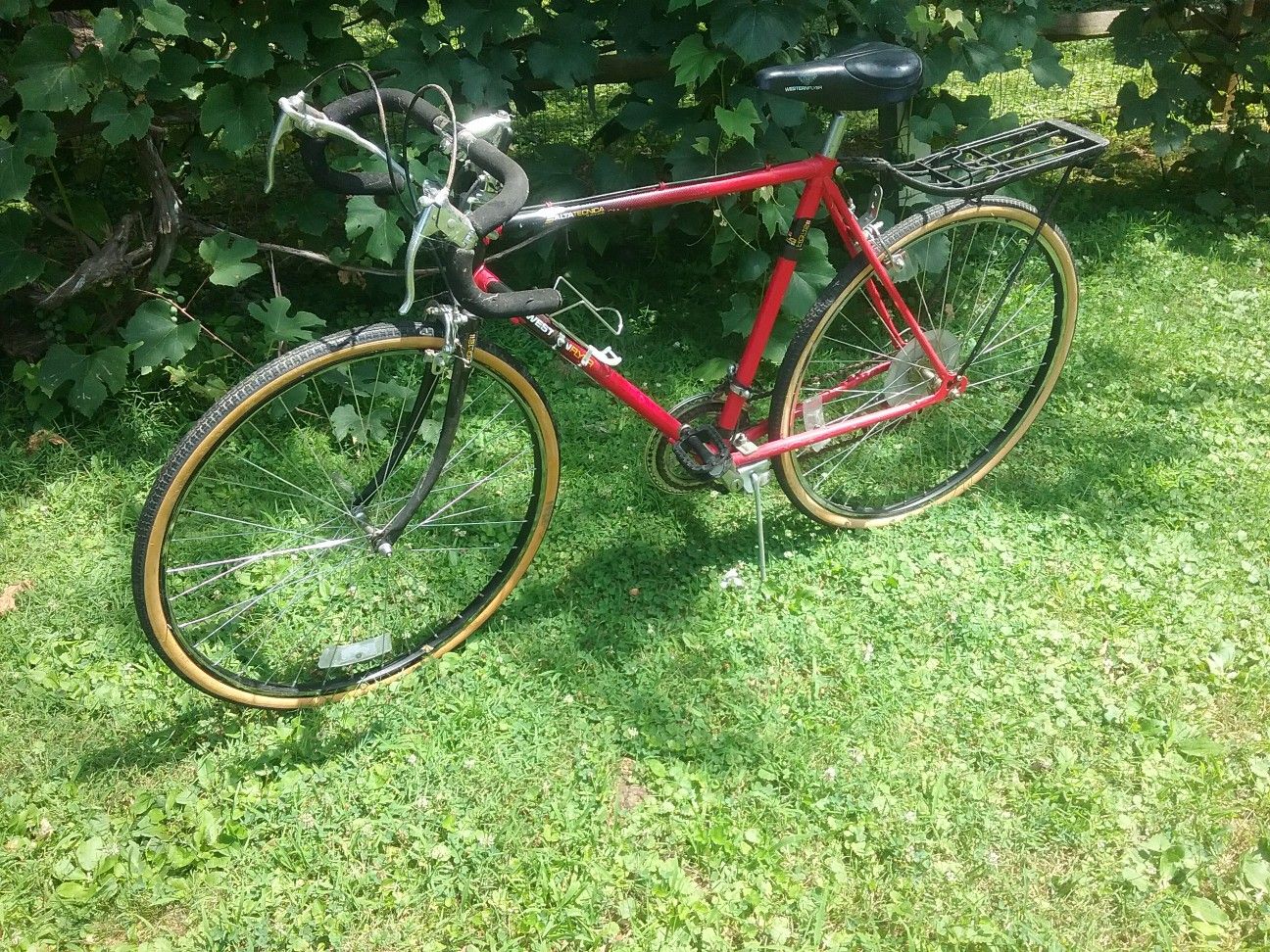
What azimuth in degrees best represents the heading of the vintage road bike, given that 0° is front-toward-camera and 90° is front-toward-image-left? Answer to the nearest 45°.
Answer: approximately 45°
